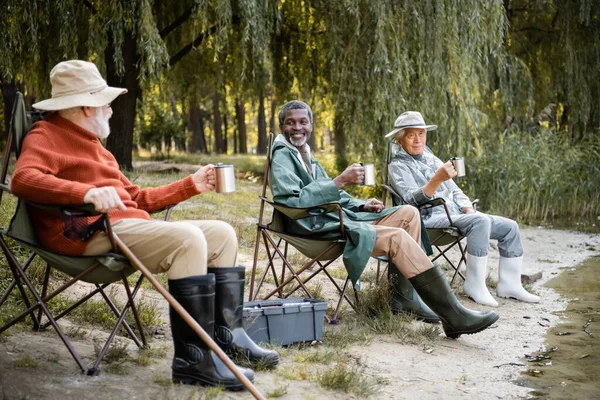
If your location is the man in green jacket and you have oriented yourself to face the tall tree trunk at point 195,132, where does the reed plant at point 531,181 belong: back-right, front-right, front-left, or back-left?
front-right

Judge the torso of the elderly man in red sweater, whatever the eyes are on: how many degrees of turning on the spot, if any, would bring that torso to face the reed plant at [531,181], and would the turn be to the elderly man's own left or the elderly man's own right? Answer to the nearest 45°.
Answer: approximately 45° to the elderly man's own left

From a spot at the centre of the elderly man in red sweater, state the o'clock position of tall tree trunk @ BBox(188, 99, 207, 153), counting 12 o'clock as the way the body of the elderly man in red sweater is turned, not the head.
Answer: The tall tree trunk is roughly at 9 o'clock from the elderly man in red sweater.

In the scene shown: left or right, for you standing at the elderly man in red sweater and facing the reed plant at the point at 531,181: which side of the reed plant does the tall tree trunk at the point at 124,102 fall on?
left

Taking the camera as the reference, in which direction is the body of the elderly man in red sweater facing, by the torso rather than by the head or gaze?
to the viewer's right

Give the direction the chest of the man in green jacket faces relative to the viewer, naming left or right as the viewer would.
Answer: facing to the right of the viewer
